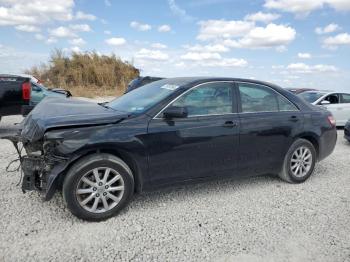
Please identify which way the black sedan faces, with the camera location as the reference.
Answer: facing the viewer and to the left of the viewer

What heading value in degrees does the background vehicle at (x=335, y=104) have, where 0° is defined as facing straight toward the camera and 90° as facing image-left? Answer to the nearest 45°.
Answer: approximately 45°

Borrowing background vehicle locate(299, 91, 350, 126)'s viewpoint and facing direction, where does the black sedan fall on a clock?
The black sedan is roughly at 11 o'clock from the background vehicle.

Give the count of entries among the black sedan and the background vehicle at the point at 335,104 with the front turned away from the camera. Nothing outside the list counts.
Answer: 0

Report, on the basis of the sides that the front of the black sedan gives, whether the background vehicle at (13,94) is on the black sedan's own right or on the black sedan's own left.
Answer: on the black sedan's own right

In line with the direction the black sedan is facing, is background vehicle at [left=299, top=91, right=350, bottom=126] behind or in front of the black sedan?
behind

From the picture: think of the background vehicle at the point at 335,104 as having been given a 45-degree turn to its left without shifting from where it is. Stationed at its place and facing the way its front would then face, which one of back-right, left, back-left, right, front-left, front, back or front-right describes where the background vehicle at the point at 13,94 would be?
front-right
